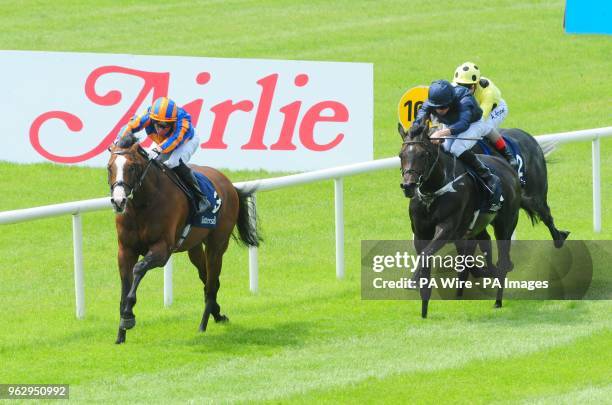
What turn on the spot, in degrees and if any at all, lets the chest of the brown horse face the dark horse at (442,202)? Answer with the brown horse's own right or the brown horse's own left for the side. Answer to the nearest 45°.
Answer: approximately 135° to the brown horse's own left

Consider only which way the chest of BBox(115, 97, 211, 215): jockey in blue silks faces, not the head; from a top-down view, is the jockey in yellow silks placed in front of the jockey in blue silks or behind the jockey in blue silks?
behind

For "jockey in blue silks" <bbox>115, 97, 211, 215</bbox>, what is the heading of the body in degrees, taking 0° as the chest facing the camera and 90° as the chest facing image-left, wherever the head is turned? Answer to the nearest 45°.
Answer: approximately 45°

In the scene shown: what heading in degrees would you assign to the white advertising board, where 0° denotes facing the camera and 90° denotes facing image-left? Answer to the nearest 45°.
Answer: approximately 0°

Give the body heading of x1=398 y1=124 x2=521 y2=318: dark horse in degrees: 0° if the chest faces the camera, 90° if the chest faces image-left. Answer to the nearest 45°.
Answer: approximately 45°

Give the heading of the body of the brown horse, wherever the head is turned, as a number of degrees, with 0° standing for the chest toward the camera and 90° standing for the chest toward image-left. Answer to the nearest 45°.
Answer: approximately 45°
